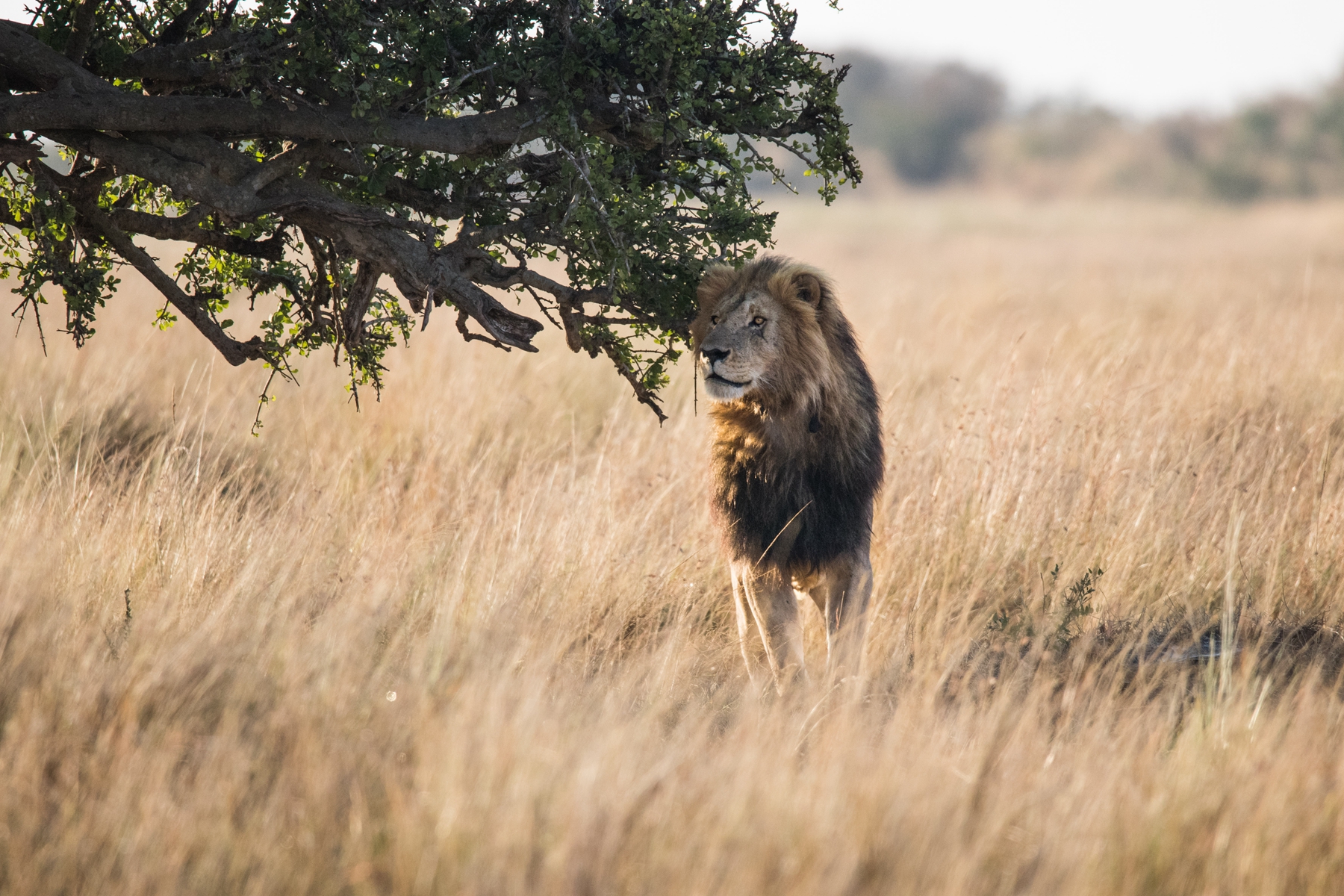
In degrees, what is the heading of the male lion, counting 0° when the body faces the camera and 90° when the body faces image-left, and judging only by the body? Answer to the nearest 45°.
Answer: approximately 0°
